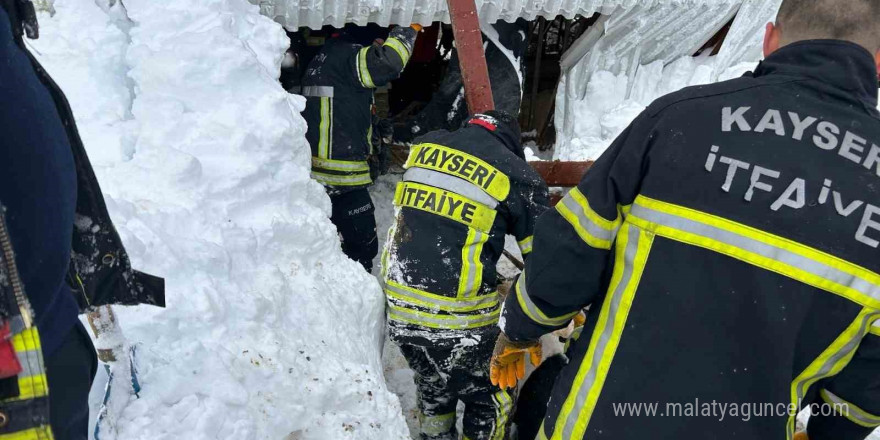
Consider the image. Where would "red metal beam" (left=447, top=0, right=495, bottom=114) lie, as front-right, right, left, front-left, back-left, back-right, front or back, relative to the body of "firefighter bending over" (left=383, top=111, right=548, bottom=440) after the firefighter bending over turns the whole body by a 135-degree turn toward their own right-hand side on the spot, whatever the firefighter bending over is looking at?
back

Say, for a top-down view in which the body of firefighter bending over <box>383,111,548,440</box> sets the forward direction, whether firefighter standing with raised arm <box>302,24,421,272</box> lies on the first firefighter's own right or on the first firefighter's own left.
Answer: on the first firefighter's own left

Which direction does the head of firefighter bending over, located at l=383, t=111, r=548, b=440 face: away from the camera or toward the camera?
away from the camera

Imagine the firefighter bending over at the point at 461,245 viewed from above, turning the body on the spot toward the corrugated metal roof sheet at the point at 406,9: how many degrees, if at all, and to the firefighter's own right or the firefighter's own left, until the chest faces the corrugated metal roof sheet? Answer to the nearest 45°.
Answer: approximately 45° to the firefighter's own left

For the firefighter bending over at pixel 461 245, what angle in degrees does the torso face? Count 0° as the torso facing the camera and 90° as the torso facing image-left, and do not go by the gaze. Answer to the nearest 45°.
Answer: approximately 225°

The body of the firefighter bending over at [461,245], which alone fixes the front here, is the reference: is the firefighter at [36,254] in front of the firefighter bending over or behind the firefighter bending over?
behind

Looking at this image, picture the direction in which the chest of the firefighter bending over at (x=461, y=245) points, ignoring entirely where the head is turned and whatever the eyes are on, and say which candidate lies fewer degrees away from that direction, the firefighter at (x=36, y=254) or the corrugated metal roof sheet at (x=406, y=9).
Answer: the corrugated metal roof sheet
